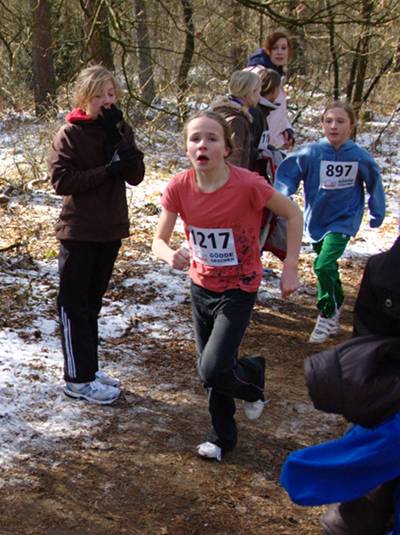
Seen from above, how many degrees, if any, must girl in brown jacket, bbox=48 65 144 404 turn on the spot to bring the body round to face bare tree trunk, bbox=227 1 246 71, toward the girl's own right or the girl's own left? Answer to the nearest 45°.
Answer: approximately 135° to the girl's own left

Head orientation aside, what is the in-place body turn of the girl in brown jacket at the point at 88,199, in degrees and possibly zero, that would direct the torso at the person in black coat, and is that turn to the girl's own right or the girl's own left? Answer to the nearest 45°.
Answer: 0° — they already face them

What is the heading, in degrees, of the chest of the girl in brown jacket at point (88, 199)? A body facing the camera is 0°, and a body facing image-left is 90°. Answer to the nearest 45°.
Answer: approximately 315°

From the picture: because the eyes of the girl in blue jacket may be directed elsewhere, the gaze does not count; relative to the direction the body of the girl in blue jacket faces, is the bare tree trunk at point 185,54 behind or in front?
behind

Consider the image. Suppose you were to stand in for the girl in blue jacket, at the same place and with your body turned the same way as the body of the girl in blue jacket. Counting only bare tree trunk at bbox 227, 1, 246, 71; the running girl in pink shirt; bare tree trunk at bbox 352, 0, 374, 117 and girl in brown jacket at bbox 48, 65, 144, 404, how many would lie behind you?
2

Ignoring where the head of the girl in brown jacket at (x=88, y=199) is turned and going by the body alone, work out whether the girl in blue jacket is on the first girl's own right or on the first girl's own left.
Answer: on the first girl's own left

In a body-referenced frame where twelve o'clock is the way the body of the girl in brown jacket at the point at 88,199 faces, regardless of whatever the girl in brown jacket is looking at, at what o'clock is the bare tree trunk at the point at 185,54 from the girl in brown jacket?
The bare tree trunk is roughly at 8 o'clock from the girl in brown jacket.

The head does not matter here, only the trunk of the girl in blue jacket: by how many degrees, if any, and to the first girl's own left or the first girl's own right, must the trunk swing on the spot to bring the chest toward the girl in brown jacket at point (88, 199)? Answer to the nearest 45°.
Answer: approximately 45° to the first girl's own right

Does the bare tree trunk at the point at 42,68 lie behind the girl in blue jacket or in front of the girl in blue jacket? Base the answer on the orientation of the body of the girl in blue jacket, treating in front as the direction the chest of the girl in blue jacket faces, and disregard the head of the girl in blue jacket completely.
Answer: behind

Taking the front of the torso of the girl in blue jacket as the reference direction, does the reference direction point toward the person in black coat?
yes
